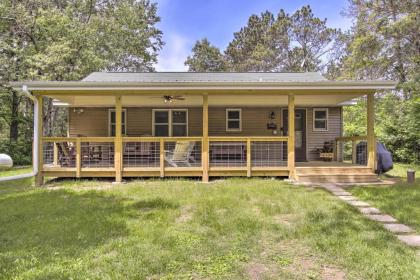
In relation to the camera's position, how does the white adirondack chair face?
facing the viewer and to the left of the viewer

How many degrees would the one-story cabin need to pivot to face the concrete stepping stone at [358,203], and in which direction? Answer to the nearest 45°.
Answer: approximately 45° to its left

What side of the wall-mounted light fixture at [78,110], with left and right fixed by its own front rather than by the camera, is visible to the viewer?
front

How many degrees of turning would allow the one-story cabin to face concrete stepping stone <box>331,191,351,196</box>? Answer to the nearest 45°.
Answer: approximately 45° to its left

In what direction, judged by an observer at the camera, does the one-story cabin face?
facing the viewer

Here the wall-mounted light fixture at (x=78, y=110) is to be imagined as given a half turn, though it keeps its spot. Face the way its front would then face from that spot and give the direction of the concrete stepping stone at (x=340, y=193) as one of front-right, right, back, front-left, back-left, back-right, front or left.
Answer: back-right

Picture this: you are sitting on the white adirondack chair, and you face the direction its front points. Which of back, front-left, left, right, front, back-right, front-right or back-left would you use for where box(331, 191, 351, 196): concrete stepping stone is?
left

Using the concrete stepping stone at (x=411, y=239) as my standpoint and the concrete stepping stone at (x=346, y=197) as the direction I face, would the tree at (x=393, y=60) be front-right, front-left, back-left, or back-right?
front-right

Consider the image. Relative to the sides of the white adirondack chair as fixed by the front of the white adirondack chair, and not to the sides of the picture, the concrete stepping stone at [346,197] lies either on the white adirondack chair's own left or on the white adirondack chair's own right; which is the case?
on the white adirondack chair's own left

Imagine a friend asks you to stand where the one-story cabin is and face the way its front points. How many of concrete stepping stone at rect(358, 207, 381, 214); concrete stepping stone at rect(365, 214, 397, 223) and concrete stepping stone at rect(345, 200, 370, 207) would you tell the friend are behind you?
0

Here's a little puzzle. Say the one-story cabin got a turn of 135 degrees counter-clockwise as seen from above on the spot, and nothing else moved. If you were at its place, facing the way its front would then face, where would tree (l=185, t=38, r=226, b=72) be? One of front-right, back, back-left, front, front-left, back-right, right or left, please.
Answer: front-left

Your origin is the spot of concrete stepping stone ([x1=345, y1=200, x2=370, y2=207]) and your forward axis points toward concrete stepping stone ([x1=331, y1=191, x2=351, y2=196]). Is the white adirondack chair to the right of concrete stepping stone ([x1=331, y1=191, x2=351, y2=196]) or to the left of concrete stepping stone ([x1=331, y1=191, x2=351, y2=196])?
left

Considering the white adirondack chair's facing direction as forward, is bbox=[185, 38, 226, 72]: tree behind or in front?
behind

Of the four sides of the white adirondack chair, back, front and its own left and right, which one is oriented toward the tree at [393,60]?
back

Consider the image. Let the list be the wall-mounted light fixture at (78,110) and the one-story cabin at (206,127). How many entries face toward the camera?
2

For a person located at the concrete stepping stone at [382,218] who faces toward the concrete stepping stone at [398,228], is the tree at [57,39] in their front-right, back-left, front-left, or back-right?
back-right
